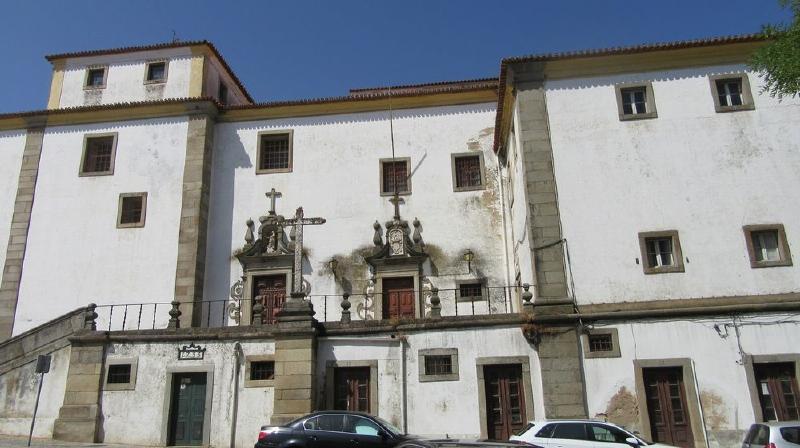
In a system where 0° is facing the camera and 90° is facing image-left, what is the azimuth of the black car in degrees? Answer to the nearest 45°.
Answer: approximately 270°

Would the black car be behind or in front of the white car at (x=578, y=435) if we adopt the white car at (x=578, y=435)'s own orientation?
behind

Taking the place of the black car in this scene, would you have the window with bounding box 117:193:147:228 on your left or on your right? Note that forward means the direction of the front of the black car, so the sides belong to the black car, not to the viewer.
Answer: on your left

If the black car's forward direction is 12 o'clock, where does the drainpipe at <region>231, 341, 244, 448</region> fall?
The drainpipe is roughly at 8 o'clock from the black car.

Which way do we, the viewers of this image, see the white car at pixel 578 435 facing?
facing to the right of the viewer

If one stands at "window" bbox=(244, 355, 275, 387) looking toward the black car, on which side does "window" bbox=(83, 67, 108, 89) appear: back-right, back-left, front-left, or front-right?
back-right

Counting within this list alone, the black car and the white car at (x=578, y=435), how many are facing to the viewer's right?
2

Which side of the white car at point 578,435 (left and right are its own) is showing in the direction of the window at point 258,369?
back

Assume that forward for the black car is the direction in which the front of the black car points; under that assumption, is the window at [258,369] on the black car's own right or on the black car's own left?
on the black car's own left

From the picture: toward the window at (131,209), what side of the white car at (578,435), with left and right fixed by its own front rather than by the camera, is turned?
back

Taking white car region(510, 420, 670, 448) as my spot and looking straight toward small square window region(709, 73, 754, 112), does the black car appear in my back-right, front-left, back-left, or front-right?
back-left

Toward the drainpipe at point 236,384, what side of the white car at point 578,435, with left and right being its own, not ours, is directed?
back
